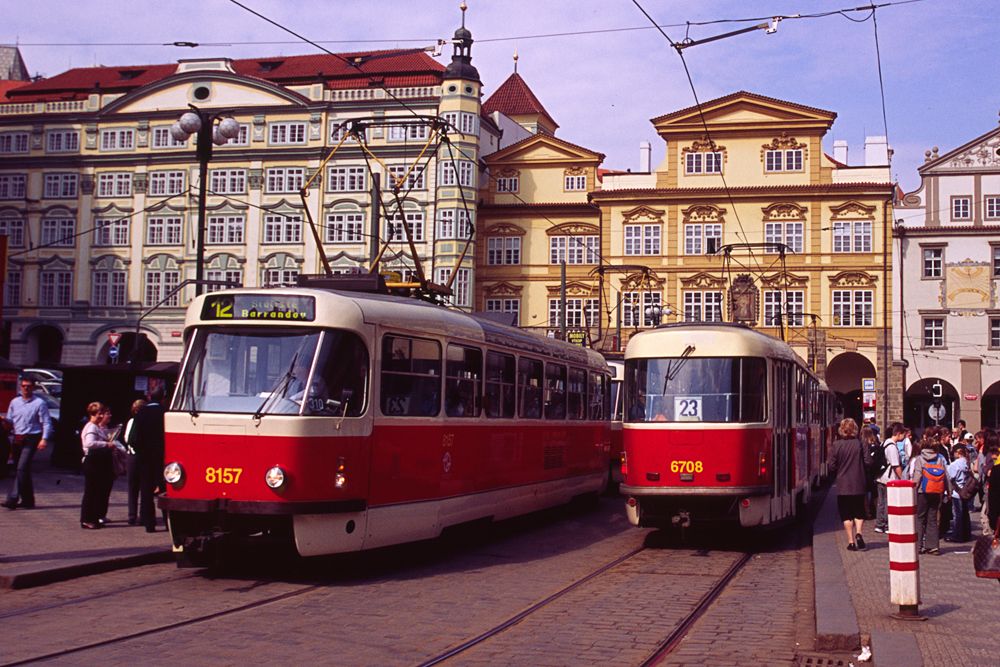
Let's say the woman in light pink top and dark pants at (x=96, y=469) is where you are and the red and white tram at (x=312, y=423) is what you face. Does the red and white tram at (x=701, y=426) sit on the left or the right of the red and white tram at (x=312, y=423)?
left

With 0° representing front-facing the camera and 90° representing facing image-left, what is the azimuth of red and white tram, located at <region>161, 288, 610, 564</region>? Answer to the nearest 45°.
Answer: approximately 45°

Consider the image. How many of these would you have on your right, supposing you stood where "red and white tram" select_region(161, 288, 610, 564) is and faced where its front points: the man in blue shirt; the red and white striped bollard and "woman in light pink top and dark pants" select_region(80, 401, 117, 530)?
2

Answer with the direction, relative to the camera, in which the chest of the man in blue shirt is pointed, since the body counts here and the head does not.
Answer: toward the camera

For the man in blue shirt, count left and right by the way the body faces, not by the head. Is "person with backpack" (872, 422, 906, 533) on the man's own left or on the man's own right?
on the man's own left

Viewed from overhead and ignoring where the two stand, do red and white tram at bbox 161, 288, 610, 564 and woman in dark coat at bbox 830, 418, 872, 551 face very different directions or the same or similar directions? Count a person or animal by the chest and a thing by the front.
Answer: very different directions

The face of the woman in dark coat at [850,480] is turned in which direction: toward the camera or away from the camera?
away from the camera

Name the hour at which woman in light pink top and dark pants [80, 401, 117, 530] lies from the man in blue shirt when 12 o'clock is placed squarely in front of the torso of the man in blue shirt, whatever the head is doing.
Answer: The woman in light pink top and dark pants is roughly at 11 o'clock from the man in blue shirt.

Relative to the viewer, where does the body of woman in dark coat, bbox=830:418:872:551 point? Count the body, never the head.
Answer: away from the camera
